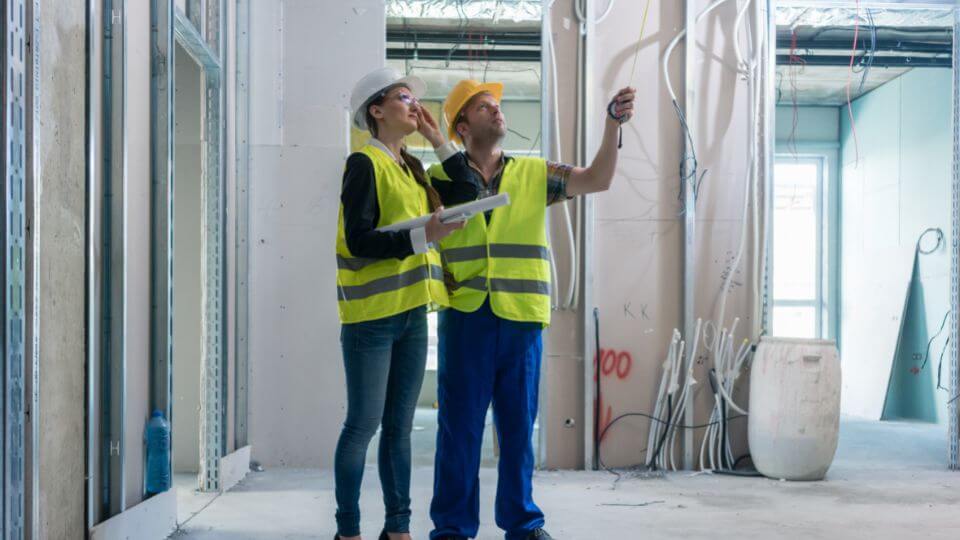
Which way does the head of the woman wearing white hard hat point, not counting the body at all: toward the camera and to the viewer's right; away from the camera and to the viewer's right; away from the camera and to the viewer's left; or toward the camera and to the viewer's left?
toward the camera and to the viewer's right

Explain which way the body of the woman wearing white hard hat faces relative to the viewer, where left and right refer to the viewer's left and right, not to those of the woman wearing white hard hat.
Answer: facing the viewer and to the right of the viewer

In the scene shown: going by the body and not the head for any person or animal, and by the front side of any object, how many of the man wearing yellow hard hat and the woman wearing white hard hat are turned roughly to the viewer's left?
0

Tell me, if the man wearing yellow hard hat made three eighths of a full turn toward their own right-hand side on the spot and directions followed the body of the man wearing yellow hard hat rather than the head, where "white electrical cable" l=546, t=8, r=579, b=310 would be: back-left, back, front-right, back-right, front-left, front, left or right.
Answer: front-right

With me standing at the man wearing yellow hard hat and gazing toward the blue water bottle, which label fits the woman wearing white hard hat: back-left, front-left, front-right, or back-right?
front-left

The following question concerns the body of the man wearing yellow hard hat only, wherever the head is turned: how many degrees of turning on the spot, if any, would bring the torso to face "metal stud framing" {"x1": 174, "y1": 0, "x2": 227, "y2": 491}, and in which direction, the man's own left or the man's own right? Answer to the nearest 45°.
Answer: approximately 135° to the man's own right

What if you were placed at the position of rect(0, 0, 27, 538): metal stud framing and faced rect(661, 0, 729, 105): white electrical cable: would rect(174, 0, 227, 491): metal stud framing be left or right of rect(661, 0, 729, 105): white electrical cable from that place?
left

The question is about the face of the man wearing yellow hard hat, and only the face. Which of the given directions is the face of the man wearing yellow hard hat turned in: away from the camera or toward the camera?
toward the camera

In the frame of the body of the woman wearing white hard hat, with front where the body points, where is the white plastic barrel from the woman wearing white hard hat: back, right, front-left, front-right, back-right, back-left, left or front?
left

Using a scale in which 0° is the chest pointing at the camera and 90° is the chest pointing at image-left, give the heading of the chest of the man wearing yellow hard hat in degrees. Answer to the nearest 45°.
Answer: approximately 0°

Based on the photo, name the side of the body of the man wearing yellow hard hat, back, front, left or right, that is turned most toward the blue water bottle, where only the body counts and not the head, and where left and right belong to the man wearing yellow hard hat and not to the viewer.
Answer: right

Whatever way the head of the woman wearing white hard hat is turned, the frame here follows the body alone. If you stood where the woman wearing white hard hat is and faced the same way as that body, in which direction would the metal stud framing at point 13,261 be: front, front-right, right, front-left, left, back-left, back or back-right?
right

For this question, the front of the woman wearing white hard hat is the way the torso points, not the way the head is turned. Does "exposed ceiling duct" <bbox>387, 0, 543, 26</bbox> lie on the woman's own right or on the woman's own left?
on the woman's own left

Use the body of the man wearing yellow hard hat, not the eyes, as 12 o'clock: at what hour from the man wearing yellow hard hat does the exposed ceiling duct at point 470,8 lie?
The exposed ceiling duct is roughly at 6 o'clock from the man wearing yellow hard hat.

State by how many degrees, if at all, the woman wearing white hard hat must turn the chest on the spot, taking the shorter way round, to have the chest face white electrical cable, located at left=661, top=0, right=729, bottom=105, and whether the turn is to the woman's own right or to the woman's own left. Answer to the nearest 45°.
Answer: approximately 90° to the woman's own left

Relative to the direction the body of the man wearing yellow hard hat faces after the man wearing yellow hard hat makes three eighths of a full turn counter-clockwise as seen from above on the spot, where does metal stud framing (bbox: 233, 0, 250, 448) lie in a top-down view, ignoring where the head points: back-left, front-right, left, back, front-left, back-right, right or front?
left
